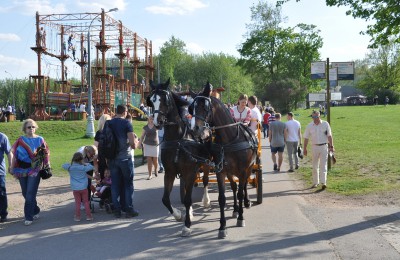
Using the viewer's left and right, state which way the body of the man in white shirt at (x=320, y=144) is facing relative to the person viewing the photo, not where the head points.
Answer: facing the viewer

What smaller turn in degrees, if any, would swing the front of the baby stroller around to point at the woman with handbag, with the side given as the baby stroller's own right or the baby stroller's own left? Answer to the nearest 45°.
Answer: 0° — it already faces them

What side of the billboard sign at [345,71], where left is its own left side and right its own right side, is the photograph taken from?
front

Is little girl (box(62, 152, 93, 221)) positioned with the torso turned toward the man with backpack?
no

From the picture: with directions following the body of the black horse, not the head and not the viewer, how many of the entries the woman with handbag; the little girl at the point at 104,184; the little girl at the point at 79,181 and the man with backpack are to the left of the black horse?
0

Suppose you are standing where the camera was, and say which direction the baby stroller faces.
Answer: facing the viewer and to the left of the viewer

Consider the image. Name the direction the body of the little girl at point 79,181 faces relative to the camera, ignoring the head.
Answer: away from the camera

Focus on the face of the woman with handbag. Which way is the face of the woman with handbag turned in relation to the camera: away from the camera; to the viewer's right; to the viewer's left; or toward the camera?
toward the camera

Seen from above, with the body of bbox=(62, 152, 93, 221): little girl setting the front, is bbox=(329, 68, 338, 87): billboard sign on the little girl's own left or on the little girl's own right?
on the little girl's own right

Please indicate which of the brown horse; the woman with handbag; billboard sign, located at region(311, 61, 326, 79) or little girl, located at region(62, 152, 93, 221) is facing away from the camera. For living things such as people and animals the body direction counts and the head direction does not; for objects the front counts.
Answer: the little girl

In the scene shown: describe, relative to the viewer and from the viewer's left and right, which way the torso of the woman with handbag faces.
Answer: facing the viewer

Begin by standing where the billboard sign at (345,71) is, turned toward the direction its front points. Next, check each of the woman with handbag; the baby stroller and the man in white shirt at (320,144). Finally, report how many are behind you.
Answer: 0
